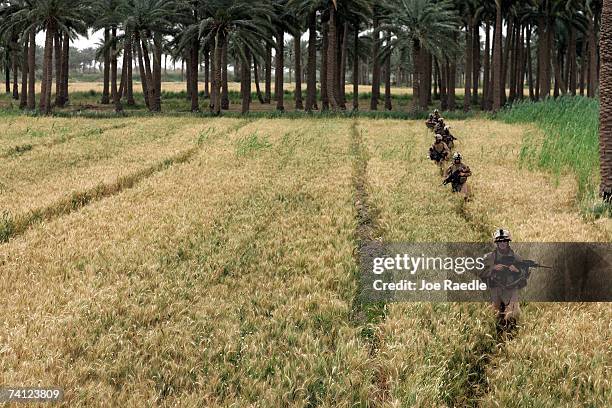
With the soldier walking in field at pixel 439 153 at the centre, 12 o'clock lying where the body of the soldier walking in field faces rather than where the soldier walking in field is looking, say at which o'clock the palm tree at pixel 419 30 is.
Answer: The palm tree is roughly at 6 o'clock from the soldier walking in field.

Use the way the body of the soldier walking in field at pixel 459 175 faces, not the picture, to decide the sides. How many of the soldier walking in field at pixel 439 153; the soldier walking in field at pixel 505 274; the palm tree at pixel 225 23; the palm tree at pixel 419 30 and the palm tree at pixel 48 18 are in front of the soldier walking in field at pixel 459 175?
1

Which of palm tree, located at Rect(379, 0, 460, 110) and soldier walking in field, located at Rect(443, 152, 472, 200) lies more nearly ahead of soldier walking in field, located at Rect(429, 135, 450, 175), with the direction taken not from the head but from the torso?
the soldier walking in field

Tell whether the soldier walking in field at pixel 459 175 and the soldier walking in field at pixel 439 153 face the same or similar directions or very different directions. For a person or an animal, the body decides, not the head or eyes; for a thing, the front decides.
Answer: same or similar directions

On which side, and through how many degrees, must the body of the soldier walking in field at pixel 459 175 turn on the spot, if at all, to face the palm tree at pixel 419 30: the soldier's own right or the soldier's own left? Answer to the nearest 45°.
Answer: approximately 180°

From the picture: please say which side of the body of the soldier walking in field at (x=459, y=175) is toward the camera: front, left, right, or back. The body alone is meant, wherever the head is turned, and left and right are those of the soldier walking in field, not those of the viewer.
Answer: front

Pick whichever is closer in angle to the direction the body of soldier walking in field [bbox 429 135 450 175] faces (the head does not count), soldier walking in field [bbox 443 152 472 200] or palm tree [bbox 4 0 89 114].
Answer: the soldier walking in field

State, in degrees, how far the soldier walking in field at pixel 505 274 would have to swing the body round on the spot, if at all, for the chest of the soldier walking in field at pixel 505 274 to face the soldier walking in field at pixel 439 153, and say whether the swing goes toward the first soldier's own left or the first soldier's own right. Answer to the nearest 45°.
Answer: approximately 180°

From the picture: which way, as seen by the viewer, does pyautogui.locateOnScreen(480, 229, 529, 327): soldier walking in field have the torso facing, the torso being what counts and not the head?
toward the camera

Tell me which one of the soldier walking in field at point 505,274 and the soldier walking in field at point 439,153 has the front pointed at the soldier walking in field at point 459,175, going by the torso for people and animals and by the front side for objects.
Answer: the soldier walking in field at point 439,153

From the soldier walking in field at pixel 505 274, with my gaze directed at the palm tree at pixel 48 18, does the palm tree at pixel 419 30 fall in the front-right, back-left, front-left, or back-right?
front-right

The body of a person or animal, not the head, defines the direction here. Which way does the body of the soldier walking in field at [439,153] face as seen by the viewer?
toward the camera

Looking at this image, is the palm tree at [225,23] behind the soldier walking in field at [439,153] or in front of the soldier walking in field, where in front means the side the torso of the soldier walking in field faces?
behind

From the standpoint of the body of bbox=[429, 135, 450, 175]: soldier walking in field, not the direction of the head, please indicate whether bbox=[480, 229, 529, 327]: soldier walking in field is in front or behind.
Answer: in front
